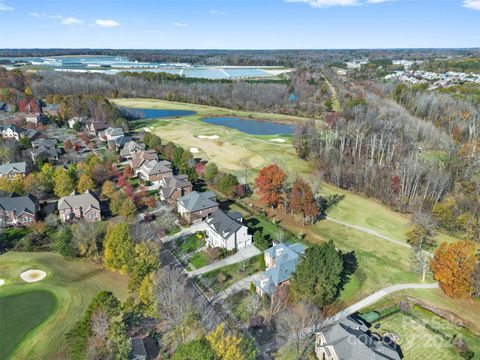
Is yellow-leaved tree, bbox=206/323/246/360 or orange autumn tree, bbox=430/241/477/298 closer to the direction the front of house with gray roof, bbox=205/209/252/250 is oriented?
the yellow-leaved tree

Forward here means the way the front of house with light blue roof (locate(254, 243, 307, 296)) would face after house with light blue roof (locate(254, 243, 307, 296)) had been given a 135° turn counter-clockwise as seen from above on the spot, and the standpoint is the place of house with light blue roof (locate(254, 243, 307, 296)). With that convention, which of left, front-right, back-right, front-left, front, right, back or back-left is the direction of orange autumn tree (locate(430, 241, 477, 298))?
front

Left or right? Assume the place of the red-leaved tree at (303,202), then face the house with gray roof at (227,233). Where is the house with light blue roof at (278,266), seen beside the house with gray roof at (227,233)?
left

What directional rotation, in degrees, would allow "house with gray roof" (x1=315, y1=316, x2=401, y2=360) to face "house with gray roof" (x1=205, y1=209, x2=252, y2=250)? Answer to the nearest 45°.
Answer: approximately 90° to its right

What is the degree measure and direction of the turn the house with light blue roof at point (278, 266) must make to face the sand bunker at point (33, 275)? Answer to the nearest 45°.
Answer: approximately 45° to its right

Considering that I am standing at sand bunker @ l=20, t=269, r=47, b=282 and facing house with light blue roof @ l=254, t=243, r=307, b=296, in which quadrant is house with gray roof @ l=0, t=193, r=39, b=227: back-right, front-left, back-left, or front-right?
back-left

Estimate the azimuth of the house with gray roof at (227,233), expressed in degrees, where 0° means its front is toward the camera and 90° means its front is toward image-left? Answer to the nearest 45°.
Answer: approximately 45°

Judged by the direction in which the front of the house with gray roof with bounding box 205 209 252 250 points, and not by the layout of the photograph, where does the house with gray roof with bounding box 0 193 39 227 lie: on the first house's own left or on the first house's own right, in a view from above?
on the first house's own right

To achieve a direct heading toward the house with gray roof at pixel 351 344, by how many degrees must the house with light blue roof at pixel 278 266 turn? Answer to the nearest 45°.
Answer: approximately 90° to its left
